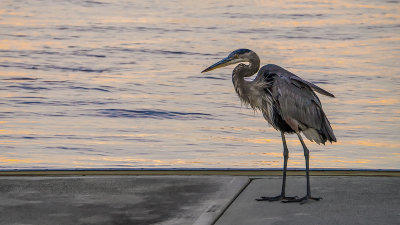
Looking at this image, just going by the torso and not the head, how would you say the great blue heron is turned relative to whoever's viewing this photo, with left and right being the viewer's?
facing to the left of the viewer
